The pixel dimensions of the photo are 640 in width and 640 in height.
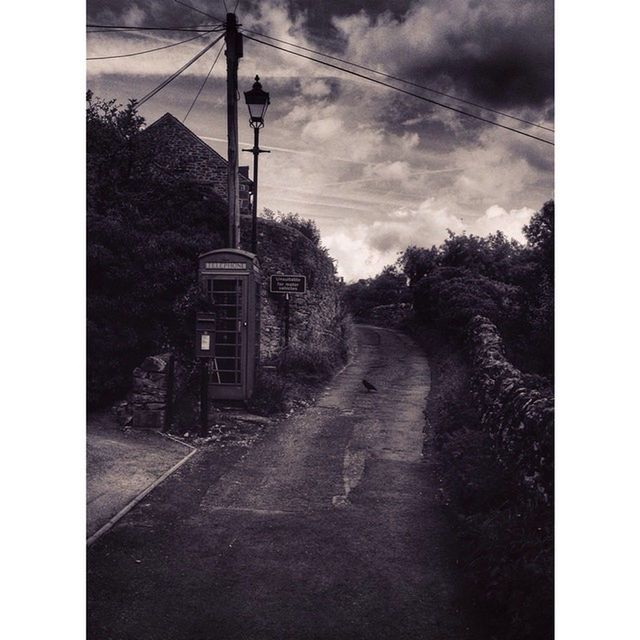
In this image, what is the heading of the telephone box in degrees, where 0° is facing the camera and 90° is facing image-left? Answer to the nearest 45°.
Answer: approximately 0°

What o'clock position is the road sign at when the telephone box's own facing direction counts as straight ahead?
The road sign is roughly at 8 o'clock from the telephone box.

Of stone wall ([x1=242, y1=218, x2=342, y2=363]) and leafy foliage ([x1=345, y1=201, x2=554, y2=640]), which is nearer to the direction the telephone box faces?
the leafy foliage

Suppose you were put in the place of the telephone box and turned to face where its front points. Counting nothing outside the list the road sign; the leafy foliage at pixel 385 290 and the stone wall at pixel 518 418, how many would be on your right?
0

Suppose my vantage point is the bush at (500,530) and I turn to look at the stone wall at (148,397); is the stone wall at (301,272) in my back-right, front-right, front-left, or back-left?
front-right

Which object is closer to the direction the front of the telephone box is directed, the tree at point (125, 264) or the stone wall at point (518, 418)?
the stone wall
